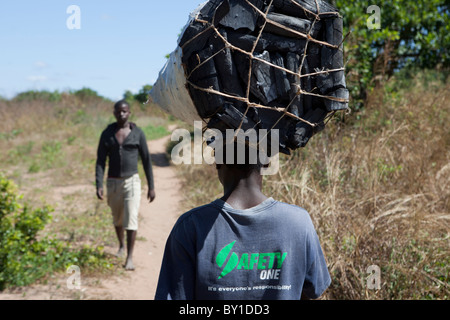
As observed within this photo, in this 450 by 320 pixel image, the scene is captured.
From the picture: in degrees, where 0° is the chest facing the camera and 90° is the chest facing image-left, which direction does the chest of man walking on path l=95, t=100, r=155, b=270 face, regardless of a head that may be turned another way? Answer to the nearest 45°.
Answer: approximately 0°
